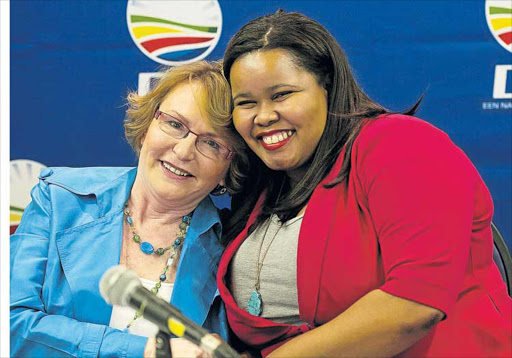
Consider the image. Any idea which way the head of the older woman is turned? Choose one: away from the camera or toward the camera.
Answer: toward the camera

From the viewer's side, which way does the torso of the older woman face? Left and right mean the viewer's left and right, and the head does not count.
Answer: facing the viewer and to the right of the viewer
